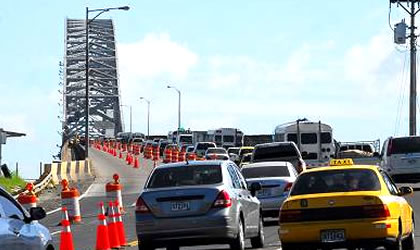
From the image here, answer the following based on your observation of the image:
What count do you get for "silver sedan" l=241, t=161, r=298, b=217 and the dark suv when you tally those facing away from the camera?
2

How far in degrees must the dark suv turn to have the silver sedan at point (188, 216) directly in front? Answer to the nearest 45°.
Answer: approximately 180°

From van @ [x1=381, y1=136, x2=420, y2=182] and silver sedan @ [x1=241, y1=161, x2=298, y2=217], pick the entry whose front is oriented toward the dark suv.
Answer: the silver sedan

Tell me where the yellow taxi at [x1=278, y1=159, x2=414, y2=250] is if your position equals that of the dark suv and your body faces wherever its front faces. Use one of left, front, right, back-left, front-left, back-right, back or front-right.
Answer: back

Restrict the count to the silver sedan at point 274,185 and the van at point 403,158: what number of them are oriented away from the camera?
2

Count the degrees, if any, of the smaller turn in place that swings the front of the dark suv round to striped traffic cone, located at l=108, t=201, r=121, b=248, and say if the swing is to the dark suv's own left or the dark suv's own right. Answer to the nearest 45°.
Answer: approximately 180°

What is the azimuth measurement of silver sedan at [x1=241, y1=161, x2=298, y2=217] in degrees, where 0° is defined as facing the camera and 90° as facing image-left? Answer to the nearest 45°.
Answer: approximately 180°

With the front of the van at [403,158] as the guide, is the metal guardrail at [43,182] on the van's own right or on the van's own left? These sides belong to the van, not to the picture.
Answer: on the van's own left

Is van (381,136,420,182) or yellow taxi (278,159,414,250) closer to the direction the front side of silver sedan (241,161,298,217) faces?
the van

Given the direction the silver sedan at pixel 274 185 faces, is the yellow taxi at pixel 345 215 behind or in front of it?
behind

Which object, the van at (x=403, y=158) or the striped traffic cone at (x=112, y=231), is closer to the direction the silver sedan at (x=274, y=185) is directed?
the van

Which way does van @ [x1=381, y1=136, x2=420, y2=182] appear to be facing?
away from the camera

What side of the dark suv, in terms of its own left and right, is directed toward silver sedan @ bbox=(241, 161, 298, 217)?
back

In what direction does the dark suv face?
away from the camera
